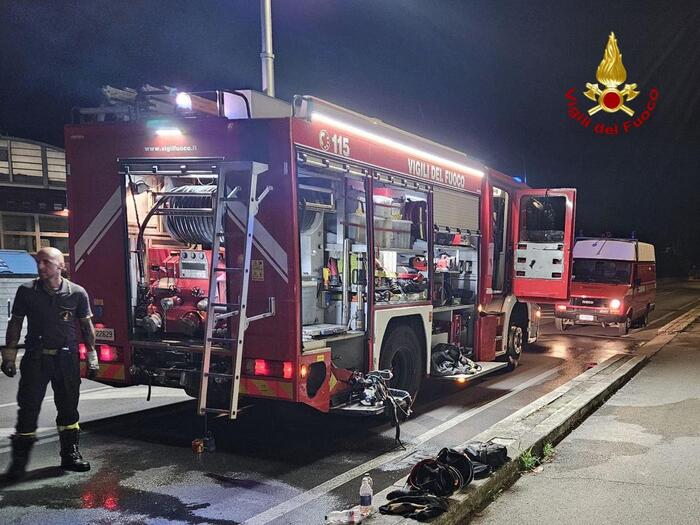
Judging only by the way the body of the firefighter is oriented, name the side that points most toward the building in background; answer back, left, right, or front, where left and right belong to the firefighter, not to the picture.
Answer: back

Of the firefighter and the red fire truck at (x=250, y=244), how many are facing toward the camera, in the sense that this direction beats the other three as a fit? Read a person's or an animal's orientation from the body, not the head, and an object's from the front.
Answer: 1

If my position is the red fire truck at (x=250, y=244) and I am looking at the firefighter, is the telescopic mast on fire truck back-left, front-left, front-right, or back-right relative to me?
back-right

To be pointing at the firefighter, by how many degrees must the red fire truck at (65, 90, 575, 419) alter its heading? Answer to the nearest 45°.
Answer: approximately 180°

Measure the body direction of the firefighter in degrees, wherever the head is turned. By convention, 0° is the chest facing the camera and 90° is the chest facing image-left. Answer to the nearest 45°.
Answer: approximately 0°

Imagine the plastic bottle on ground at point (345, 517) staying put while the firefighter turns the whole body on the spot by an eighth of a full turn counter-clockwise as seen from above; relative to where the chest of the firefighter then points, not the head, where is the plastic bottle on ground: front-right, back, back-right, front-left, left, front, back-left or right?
front

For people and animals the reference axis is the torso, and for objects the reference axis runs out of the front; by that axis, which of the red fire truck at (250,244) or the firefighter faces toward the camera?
the firefighter

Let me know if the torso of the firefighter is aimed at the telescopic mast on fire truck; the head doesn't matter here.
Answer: no

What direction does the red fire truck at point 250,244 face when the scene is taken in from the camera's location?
facing away from the viewer and to the right of the viewer
